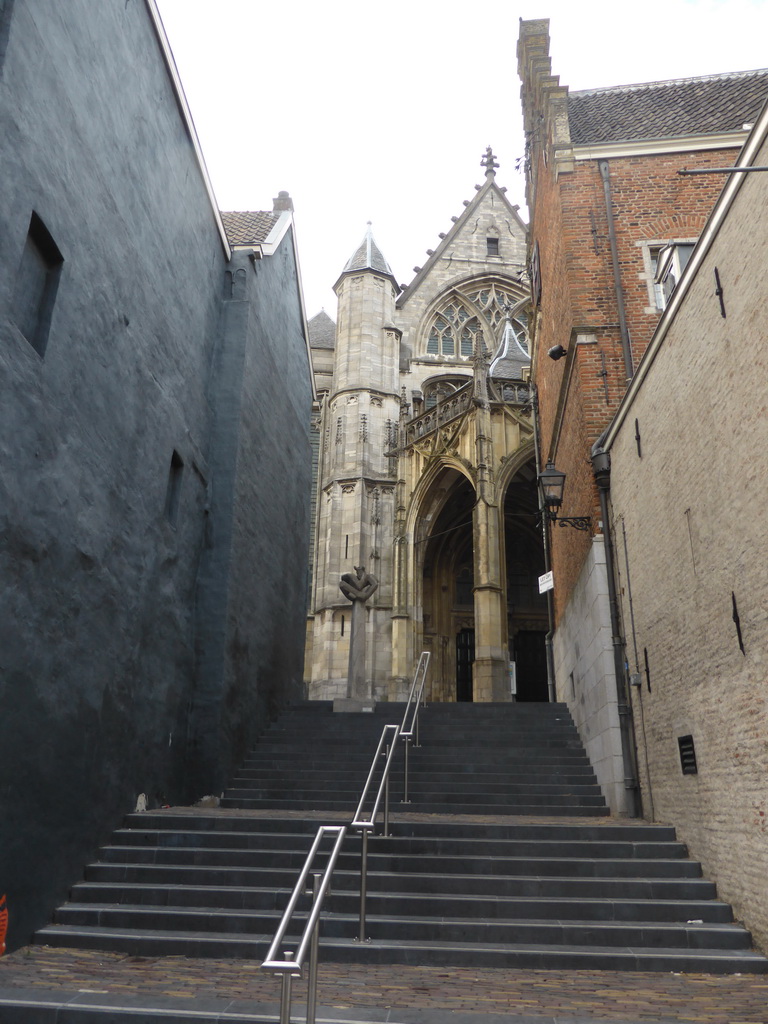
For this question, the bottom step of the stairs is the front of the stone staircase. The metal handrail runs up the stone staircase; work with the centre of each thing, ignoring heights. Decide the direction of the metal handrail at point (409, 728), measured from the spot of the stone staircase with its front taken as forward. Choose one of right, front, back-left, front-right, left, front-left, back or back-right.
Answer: back

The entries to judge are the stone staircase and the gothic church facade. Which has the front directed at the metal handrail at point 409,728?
the gothic church facade

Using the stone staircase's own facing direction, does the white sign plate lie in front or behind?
behind

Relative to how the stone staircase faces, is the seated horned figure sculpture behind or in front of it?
behind

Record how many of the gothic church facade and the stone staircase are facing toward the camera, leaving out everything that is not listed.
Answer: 2

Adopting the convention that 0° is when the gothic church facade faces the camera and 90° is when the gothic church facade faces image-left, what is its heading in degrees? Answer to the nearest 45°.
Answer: approximately 0°

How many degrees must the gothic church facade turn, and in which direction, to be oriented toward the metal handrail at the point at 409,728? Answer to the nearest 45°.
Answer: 0° — it already faces it
